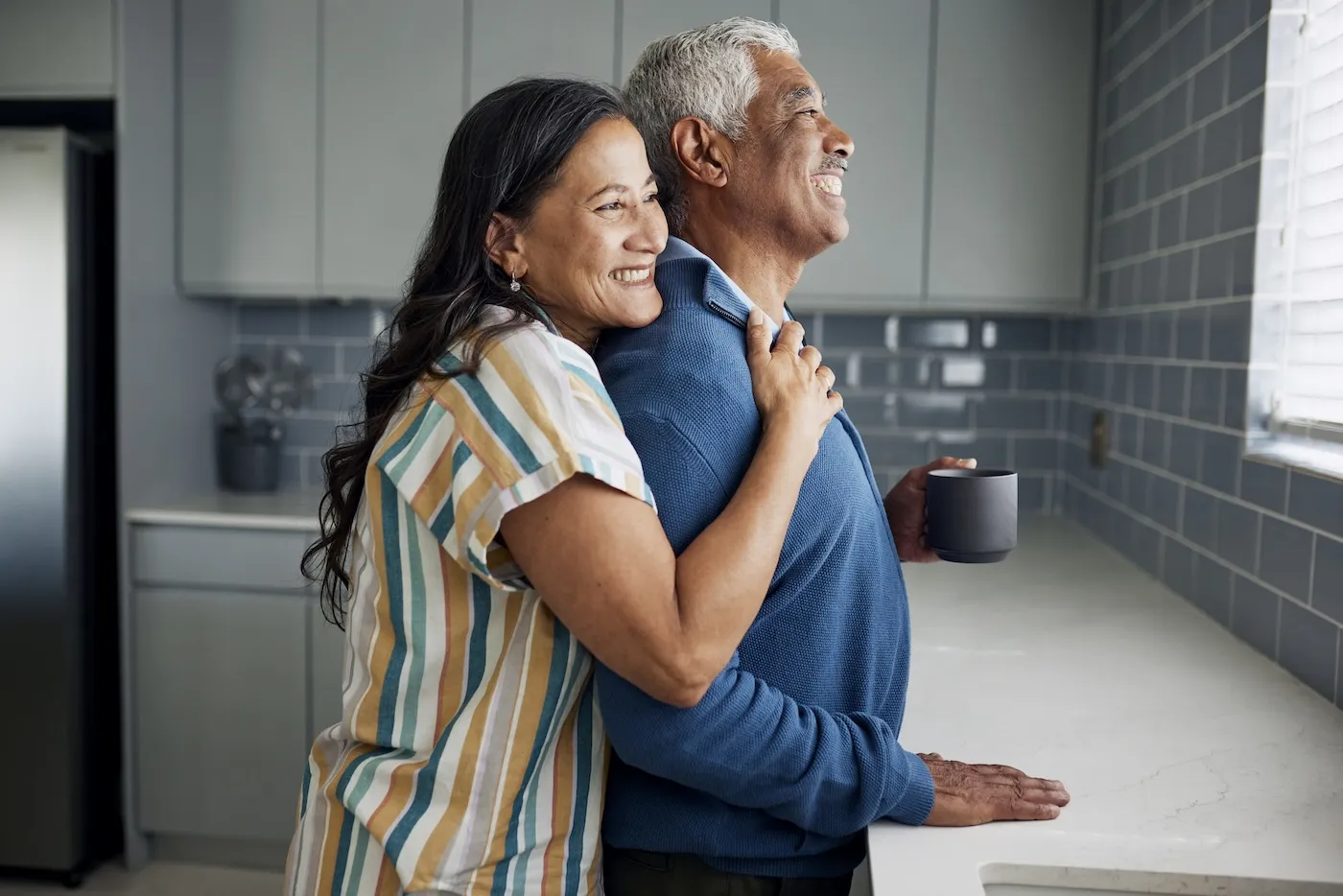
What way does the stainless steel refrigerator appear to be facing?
toward the camera

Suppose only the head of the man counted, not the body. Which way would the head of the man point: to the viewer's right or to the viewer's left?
to the viewer's right

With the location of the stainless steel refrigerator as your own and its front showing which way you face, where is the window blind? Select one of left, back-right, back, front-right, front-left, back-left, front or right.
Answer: front-left

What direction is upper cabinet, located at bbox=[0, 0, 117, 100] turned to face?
toward the camera

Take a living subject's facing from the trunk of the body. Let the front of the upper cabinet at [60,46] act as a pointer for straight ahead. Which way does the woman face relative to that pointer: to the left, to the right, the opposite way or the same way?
to the left

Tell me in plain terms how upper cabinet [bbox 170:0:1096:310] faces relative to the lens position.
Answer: facing the viewer

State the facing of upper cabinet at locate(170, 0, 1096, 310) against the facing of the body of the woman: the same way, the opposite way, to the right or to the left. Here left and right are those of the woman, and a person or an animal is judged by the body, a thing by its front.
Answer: to the right

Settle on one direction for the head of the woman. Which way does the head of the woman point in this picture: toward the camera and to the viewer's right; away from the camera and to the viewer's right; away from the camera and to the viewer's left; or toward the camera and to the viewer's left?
toward the camera and to the viewer's right

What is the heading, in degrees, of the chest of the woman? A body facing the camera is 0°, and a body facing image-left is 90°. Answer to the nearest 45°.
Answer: approximately 270°

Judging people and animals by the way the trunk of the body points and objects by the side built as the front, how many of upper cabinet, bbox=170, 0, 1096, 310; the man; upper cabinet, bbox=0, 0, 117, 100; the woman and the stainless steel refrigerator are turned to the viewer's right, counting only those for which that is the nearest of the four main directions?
2

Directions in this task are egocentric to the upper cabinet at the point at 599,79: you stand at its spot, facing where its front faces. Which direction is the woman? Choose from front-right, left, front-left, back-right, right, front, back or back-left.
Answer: front

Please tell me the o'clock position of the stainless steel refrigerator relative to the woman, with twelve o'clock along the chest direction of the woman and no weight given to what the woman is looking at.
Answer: The stainless steel refrigerator is roughly at 8 o'clock from the woman.

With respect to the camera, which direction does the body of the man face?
to the viewer's right
